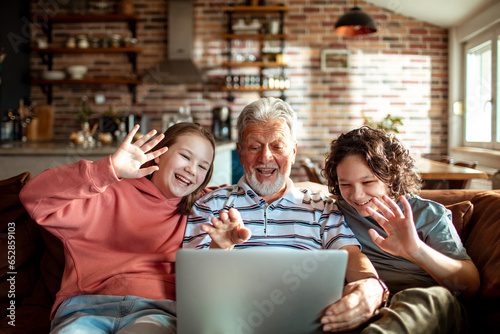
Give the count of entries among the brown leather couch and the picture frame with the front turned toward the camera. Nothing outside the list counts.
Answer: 2

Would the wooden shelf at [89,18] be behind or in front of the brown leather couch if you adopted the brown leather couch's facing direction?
behind

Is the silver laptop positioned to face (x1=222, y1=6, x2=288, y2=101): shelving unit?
yes

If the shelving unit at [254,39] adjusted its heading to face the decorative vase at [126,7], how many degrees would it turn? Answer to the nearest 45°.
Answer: approximately 90° to its right

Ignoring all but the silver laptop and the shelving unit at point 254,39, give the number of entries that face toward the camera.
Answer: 1

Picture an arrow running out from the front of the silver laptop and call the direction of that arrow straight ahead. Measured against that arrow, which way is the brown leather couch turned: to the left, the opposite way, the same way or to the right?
the opposite way

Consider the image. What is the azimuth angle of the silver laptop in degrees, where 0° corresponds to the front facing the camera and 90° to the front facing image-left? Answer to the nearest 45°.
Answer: approximately 180°

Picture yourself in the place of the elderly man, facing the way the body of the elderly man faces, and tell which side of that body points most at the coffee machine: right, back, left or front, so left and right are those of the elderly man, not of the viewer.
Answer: back

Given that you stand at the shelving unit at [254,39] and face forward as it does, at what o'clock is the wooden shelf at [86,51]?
The wooden shelf is roughly at 3 o'clock from the shelving unit.

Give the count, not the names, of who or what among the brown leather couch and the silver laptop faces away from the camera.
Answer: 1

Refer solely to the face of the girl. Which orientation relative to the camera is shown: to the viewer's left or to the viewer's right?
to the viewer's right

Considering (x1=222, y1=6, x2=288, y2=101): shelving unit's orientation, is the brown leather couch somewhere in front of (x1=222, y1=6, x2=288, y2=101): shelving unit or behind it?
in front
